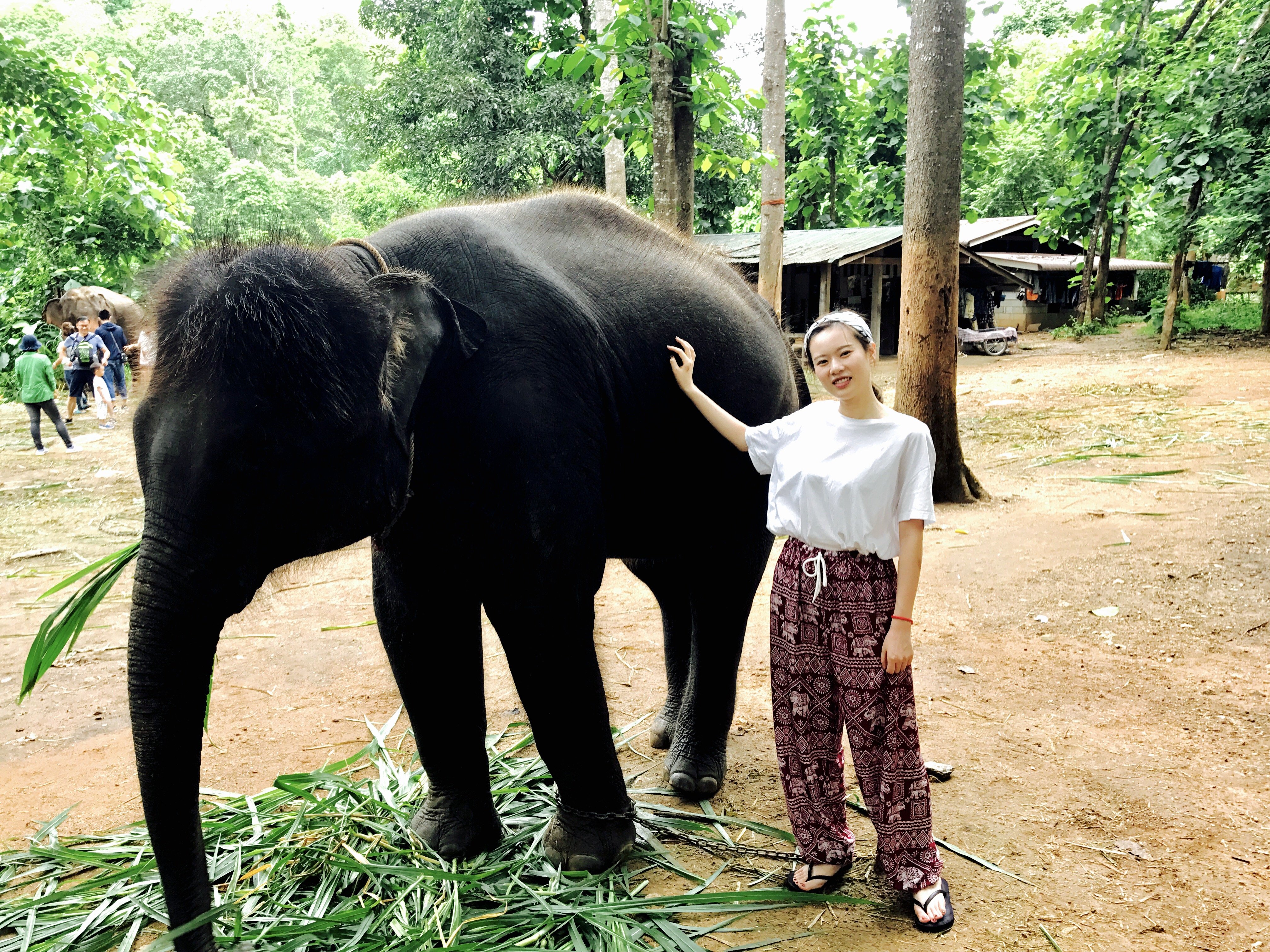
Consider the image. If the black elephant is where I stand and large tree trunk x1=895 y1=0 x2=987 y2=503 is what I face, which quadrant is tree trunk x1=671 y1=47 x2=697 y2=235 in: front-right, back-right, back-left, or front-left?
front-left

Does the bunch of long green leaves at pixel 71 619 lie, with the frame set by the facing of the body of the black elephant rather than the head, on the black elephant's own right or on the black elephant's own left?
on the black elephant's own right

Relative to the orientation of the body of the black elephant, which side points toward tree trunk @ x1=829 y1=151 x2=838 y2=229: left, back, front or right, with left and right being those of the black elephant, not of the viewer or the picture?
back

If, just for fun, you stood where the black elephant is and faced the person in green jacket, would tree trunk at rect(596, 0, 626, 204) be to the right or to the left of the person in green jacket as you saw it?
right

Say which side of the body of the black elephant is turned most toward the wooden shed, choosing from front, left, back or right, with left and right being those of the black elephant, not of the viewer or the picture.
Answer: back

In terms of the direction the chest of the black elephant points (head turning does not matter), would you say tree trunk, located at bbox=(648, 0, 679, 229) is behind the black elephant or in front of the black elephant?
behind

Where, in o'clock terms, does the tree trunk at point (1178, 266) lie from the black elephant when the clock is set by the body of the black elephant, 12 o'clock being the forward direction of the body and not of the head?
The tree trunk is roughly at 6 o'clock from the black elephant.

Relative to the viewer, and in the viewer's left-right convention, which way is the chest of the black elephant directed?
facing the viewer and to the left of the viewer

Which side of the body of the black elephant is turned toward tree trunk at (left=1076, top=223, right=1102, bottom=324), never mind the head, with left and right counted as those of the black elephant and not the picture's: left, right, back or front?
back

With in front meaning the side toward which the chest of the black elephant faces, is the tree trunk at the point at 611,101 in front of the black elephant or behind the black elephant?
behind

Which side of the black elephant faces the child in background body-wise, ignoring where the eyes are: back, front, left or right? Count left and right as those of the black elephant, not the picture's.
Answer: right

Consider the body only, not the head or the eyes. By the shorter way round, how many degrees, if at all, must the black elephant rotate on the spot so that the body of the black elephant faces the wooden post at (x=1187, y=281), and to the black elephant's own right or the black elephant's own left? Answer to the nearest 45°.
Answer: approximately 180°
